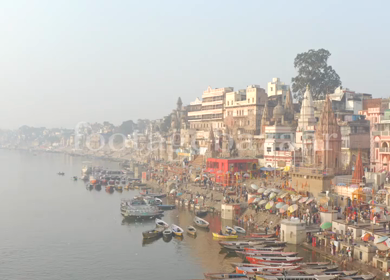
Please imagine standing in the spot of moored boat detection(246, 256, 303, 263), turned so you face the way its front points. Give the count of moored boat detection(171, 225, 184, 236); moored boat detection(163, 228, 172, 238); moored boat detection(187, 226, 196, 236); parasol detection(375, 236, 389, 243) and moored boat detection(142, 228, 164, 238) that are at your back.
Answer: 1

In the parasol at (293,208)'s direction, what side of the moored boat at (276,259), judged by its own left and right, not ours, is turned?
right

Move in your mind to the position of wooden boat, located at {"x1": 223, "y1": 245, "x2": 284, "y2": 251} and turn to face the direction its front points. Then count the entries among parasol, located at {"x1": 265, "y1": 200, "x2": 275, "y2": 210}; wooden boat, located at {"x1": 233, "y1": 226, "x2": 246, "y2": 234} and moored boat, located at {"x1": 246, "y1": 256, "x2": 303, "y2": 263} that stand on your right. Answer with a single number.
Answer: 2

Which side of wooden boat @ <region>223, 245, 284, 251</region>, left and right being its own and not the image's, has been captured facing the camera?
left

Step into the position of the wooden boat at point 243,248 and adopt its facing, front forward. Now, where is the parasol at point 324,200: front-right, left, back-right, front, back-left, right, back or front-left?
back-right

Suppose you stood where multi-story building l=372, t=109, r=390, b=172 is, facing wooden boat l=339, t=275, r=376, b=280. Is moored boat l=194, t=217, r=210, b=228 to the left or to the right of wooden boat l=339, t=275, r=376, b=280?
right

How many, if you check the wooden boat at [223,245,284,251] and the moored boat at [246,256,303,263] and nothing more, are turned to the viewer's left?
2

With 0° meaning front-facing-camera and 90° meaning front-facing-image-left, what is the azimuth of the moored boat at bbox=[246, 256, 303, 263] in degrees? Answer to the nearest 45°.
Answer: approximately 90°

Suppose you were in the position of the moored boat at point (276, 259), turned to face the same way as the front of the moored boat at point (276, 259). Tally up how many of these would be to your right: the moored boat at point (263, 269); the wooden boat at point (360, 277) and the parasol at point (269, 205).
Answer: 1

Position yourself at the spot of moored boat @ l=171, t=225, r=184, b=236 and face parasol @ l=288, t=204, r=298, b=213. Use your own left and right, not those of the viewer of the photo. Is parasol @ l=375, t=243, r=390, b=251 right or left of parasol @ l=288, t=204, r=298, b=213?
right

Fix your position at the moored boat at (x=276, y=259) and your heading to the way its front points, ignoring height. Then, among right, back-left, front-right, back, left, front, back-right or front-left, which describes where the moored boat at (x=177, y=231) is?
front-right

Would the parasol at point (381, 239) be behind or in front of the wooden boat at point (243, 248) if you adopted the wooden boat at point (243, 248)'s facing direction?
behind

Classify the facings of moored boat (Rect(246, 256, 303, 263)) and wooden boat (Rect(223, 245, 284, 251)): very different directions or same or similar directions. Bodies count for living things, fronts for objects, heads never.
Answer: same or similar directions
